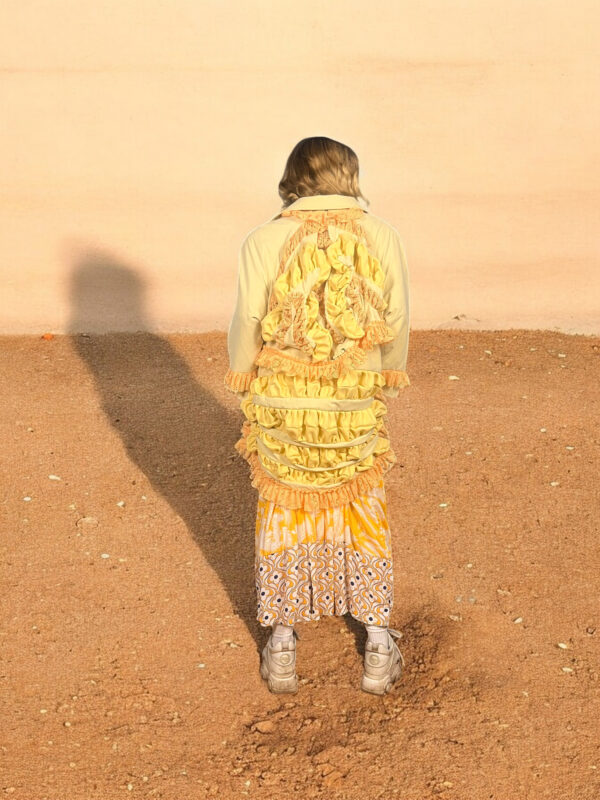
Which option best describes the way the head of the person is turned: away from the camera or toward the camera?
away from the camera

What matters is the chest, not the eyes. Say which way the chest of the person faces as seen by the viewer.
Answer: away from the camera
